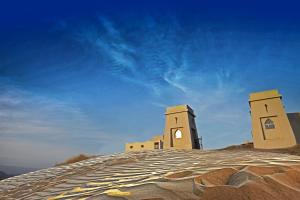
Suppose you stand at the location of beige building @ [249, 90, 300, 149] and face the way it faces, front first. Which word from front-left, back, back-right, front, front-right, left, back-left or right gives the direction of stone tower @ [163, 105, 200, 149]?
right

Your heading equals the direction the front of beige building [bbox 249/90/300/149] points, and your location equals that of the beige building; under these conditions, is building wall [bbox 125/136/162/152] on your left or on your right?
on your right

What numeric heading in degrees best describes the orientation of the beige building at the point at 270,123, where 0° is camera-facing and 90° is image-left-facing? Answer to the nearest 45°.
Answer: approximately 0°
